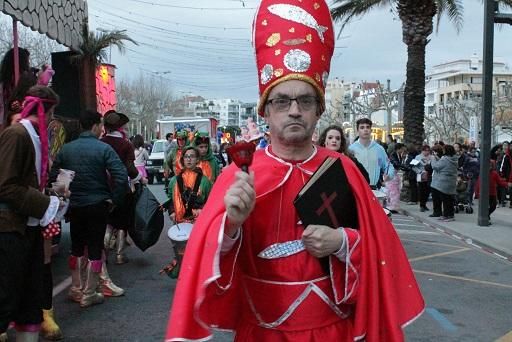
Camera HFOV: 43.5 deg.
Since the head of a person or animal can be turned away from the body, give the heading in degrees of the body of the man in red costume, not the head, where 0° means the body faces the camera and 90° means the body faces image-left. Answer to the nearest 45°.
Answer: approximately 0°

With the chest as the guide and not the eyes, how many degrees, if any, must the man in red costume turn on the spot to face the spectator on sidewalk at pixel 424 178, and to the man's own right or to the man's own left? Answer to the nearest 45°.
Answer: approximately 180°

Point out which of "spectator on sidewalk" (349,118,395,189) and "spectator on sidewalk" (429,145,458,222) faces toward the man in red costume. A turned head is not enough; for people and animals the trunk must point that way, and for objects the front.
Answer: "spectator on sidewalk" (349,118,395,189)

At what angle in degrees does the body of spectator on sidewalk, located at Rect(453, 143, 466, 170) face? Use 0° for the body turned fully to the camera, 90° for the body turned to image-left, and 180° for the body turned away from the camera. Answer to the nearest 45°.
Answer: approximately 45°
